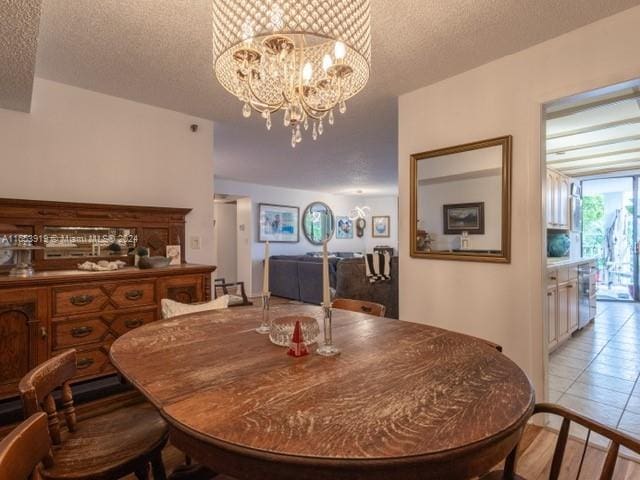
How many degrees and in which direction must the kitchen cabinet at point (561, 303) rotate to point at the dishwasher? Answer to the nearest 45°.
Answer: approximately 135° to its left

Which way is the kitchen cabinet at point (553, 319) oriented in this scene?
to the viewer's right

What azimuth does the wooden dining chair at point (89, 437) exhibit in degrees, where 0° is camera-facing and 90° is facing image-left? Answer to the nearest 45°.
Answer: approximately 270°

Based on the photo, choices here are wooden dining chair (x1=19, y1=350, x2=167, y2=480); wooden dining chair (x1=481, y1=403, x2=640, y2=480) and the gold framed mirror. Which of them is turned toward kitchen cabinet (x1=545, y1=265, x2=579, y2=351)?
wooden dining chair (x1=19, y1=350, x2=167, y2=480)

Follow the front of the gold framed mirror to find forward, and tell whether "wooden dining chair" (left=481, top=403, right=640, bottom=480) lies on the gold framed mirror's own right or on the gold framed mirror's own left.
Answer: on the gold framed mirror's own left

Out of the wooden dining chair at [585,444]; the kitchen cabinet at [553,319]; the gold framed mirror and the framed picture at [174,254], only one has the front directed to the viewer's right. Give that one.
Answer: the kitchen cabinet

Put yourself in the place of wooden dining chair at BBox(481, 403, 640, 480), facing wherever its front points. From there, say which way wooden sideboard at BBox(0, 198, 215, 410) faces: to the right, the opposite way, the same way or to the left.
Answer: the opposite way

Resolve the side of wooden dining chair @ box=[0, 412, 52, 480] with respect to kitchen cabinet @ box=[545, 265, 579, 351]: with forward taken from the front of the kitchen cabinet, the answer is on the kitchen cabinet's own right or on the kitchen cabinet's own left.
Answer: on the kitchen cabinet's own right

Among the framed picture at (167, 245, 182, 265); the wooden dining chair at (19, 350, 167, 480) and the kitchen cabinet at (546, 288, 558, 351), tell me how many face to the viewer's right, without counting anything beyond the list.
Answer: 2

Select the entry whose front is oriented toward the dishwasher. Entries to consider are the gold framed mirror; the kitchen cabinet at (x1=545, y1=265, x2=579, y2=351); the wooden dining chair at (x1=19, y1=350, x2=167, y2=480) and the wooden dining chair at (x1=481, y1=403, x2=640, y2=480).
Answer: the wooden dining chair at (x1=19, y1=350, x2=167, y2=480)

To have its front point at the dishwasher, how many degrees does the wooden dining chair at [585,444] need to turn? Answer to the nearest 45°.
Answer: approximately 135° to its right
